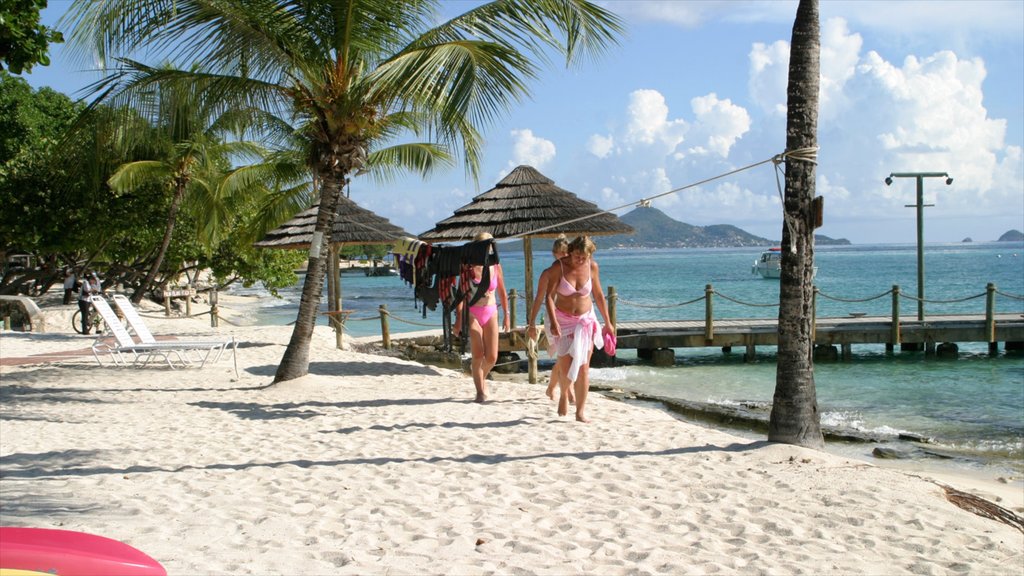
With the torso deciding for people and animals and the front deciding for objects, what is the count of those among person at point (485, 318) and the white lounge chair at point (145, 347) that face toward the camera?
1

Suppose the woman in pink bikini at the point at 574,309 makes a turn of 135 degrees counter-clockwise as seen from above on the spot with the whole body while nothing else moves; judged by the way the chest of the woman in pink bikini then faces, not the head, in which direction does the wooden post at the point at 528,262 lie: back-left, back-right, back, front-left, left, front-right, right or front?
front-left

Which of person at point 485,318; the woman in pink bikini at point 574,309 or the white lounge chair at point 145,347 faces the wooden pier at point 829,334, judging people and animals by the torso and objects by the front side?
the white lounge chair

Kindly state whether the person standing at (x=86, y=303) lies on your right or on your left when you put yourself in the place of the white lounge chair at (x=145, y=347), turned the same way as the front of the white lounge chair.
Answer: on your left

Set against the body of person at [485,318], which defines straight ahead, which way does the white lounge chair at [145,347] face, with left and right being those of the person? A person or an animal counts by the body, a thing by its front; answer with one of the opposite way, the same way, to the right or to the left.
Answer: to the left

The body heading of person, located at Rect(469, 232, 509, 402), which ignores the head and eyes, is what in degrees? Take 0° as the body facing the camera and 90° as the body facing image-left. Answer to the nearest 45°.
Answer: approximately 0°

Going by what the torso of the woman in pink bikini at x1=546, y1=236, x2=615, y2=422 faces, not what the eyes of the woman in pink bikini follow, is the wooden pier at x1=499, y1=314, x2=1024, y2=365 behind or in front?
behind

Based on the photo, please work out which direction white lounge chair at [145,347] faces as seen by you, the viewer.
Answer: facing to the right of the viewer

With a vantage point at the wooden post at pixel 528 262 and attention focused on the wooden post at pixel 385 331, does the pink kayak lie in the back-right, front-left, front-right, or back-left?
back-left

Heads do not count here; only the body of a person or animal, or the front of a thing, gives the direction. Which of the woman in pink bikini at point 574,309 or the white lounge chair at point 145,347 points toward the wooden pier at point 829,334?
the white lounge chair
